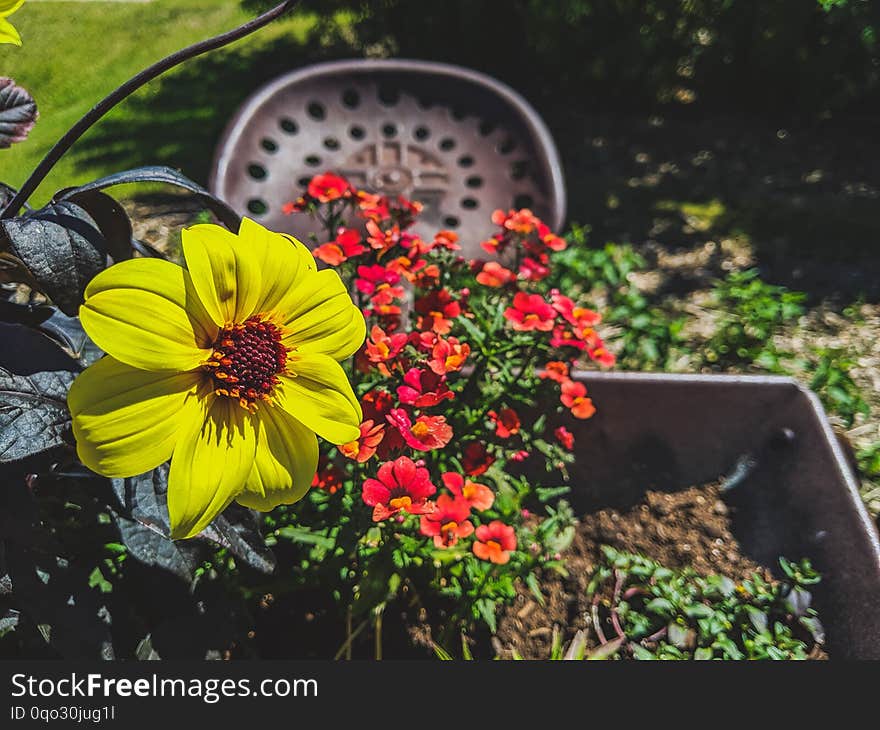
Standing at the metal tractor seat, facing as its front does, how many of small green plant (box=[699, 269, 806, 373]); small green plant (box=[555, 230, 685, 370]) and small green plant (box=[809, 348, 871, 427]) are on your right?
0

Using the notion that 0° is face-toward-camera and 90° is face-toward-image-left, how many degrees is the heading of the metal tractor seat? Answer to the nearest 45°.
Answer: approximately 0°
